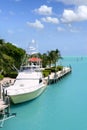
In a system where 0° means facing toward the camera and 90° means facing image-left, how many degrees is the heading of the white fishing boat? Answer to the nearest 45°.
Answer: approximately 45°
